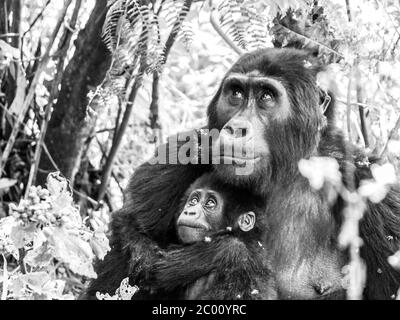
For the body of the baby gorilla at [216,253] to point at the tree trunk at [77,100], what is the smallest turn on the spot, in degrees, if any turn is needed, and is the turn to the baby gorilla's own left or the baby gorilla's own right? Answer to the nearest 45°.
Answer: approximately 90° to the baby gorilla's own right

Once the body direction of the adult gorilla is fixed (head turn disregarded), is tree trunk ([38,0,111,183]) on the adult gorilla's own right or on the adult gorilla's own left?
on the adult gorilla's own right

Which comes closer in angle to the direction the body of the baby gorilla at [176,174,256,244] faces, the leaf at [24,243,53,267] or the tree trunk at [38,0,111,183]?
the leaf
